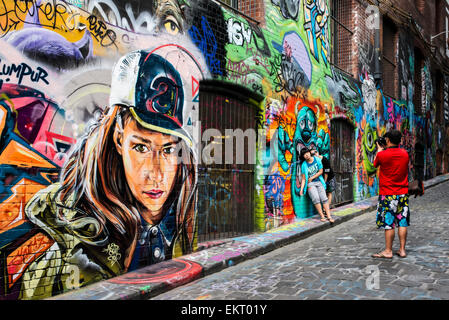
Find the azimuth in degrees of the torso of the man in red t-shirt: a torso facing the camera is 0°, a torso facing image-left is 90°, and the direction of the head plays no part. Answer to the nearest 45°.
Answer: approximately 135°

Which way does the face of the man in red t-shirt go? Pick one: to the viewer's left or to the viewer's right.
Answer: to the viewer's left

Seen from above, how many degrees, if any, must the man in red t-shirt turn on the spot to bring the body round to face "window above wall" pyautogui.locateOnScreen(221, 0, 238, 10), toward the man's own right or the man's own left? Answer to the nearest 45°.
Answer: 0° — they already face it
